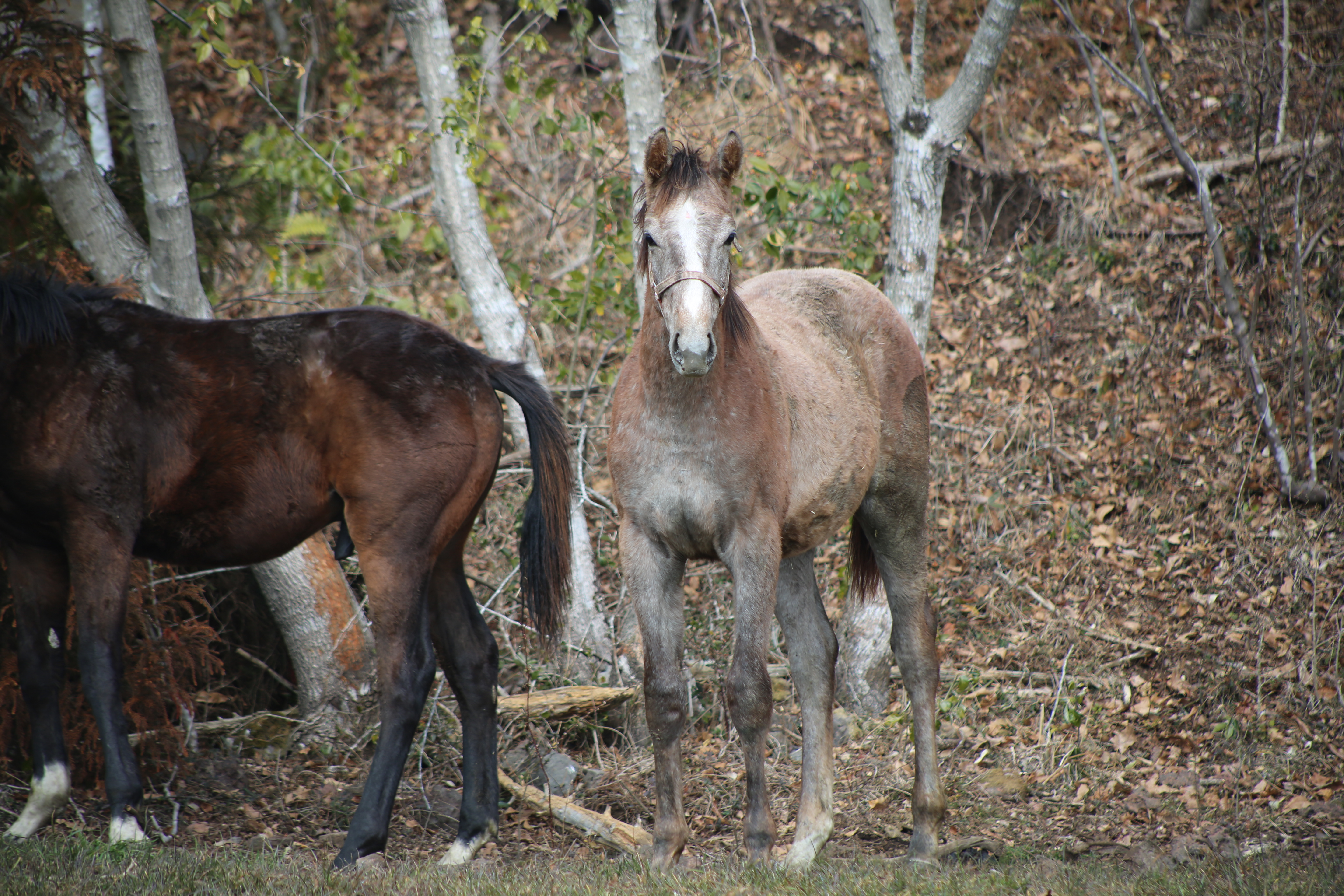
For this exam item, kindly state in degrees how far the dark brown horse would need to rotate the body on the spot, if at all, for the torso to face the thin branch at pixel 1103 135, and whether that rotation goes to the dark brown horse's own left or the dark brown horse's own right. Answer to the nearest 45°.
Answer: approximately 135° to the dark brown horse's own right

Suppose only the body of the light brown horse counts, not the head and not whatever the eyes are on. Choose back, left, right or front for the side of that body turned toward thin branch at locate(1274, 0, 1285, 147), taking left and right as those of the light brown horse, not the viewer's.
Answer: back

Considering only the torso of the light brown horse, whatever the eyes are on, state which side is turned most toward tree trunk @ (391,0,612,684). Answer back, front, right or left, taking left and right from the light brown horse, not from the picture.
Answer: right

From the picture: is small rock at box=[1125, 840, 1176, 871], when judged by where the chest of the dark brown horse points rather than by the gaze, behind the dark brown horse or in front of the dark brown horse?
behind

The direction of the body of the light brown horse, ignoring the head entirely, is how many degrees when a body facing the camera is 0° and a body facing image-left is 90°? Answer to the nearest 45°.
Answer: approximately 45°

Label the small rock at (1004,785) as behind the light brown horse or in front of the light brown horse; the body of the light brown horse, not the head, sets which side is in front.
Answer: behind

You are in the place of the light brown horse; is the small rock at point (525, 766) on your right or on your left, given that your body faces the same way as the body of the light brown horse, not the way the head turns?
on your right

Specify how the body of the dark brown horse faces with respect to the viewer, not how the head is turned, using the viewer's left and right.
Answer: facing to the left of the viewer
